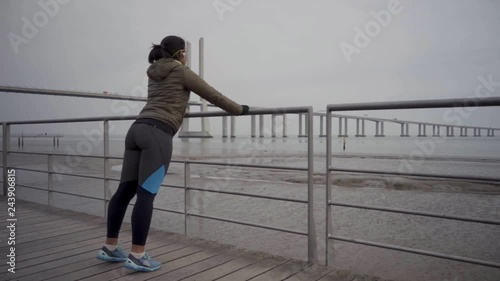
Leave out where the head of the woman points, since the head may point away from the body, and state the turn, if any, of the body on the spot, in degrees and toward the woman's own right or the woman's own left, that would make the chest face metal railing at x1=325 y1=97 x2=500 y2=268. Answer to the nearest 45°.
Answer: approximately 45° to the woman's own right

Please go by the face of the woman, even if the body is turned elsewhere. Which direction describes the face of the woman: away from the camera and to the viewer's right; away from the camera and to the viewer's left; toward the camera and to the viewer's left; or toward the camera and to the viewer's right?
away from the camera and to the viewer's right

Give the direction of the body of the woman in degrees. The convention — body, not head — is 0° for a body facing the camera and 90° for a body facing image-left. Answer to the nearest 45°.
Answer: approximately 225°
